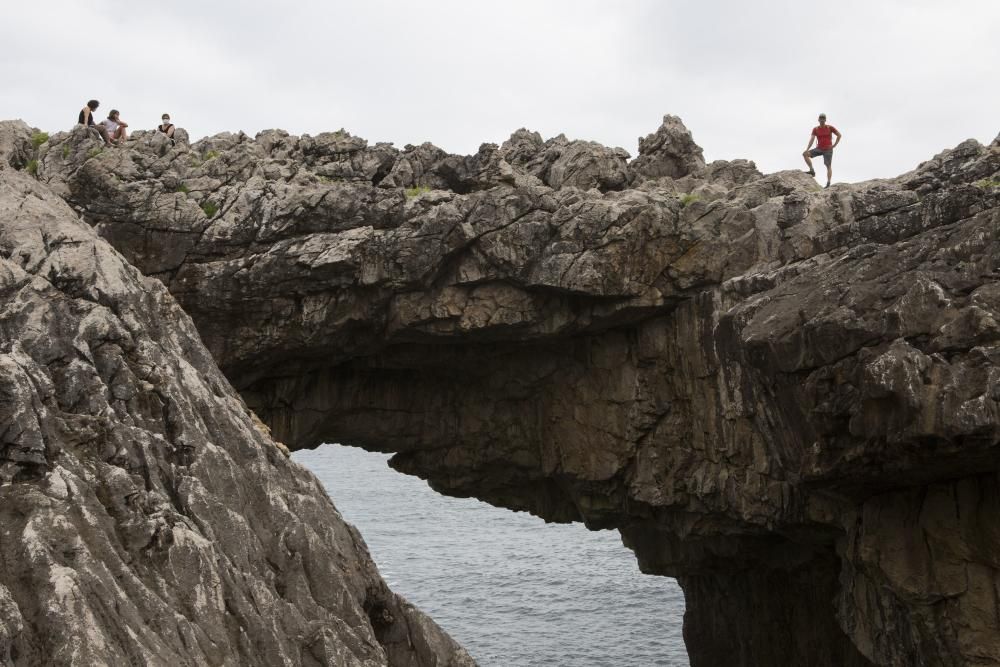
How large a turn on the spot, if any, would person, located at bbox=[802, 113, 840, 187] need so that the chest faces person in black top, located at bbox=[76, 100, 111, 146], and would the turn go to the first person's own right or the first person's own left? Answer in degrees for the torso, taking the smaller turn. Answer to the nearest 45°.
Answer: approximately 90° to the first person's own right

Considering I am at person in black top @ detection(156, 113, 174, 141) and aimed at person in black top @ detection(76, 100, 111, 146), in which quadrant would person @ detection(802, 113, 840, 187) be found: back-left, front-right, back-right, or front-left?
back-left

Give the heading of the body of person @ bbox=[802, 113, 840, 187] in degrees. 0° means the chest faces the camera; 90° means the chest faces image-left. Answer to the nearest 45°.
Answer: approximately 0°

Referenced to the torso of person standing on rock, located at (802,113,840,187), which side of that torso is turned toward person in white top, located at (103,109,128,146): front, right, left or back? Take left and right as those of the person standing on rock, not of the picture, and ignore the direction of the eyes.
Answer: right

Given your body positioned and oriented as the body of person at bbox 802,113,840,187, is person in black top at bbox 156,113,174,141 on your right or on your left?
on your right
